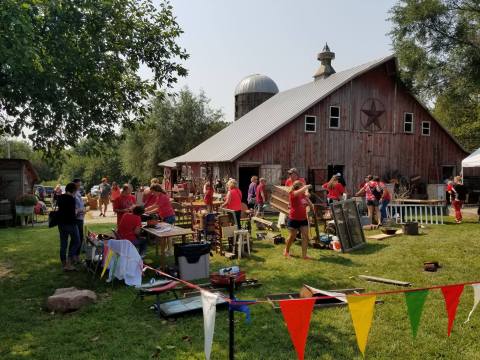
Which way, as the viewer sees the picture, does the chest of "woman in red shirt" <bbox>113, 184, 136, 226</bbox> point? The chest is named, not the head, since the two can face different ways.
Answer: toward the camera

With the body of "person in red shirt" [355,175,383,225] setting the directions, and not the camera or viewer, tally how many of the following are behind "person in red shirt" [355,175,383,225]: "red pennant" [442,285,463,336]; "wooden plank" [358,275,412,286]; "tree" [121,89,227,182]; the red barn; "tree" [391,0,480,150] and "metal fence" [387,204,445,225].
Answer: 2

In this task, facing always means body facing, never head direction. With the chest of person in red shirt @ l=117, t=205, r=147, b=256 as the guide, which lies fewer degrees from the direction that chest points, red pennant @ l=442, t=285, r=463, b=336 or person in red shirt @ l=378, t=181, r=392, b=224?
the person in red shirt

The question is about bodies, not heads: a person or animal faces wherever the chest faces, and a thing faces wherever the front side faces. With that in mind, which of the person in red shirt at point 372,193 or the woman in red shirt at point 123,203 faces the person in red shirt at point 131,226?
the woman in red shirt

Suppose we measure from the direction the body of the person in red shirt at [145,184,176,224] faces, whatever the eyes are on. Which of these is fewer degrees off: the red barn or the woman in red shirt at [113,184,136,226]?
the woman in red shirt

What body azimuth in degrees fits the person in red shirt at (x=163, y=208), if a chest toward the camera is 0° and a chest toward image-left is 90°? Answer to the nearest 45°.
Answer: approximately 90°

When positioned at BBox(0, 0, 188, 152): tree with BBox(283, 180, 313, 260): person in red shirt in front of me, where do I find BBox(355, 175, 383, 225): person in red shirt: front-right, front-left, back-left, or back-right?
front-left

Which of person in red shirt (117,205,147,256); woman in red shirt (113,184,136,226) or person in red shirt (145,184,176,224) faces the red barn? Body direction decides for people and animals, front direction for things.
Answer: person in red shirt (117,205,147,256)

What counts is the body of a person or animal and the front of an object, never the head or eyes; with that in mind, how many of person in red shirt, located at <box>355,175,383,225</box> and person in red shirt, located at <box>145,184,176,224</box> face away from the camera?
1

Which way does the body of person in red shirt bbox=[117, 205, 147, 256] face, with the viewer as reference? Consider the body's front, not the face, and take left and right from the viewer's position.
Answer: facing away from the viewer and to the right of the viewer

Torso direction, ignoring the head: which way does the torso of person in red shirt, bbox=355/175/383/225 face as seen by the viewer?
away from the camera
